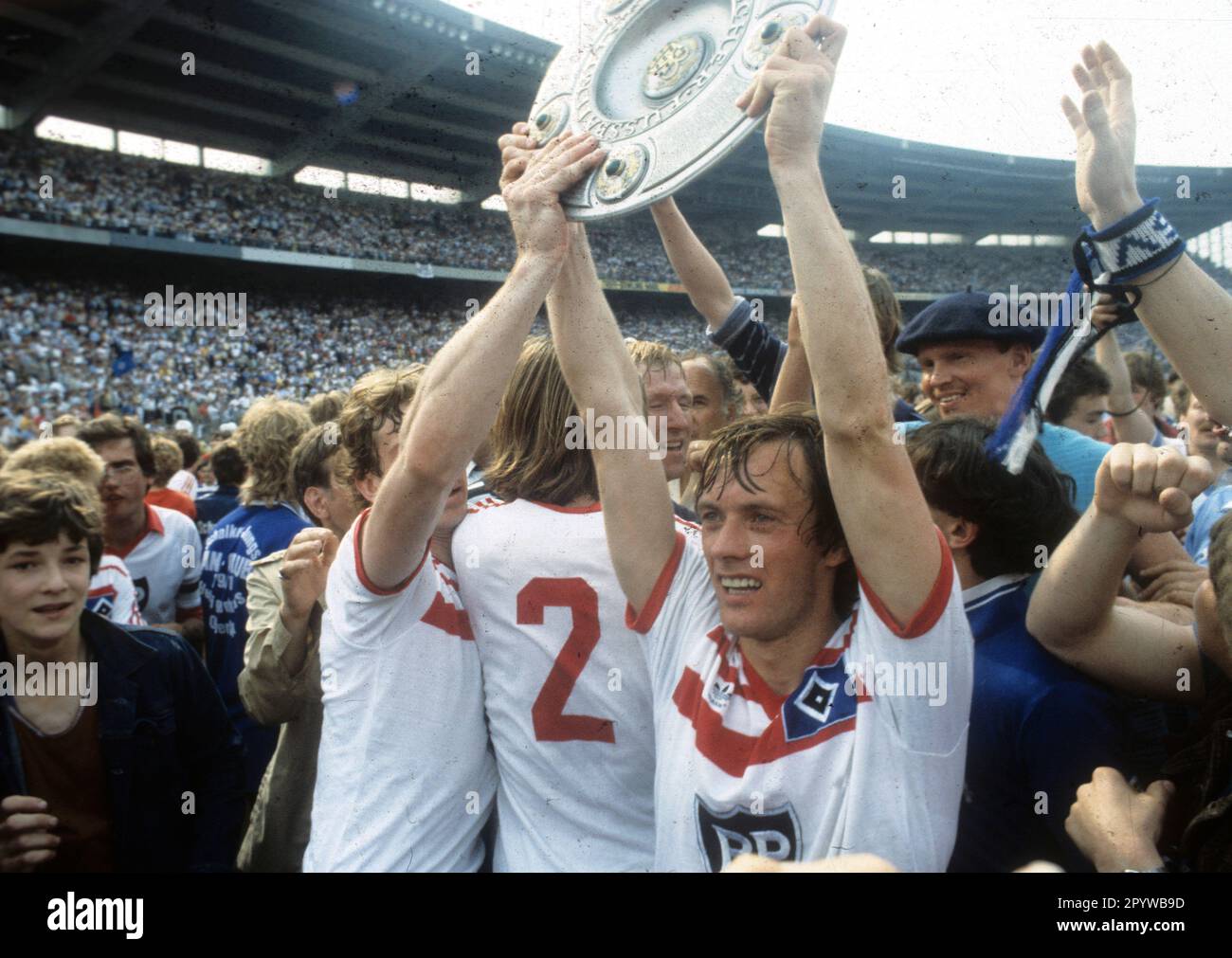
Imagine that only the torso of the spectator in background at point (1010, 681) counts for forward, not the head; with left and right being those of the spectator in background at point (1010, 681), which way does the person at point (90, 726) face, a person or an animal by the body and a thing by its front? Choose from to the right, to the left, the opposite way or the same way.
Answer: the opposite way

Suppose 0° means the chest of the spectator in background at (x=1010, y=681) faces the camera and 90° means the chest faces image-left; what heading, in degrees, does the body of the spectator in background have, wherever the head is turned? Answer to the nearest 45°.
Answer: approximately 135°

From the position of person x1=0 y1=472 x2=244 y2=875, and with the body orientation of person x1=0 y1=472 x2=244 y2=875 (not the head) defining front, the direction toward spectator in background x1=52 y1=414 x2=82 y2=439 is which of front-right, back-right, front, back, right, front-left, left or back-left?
back

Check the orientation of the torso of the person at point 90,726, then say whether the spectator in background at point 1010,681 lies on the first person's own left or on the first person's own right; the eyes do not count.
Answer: on the first person's own left

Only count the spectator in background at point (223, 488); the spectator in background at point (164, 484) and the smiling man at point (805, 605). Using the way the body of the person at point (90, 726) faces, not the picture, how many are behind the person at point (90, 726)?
2

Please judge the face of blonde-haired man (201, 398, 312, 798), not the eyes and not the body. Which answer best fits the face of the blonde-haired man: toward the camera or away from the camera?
away from the camera

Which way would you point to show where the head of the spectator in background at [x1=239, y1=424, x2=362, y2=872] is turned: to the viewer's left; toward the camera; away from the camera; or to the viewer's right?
to the viewer's right

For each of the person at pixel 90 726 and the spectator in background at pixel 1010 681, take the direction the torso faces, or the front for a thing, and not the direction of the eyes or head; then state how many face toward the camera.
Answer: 1

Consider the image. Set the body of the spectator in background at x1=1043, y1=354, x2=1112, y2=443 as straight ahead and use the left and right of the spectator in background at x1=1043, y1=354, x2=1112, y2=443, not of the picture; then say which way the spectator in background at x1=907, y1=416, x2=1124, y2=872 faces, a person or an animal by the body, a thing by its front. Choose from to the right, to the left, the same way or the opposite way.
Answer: the opposite way

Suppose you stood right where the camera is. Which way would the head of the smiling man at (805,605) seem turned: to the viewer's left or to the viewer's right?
to the viewer's left
